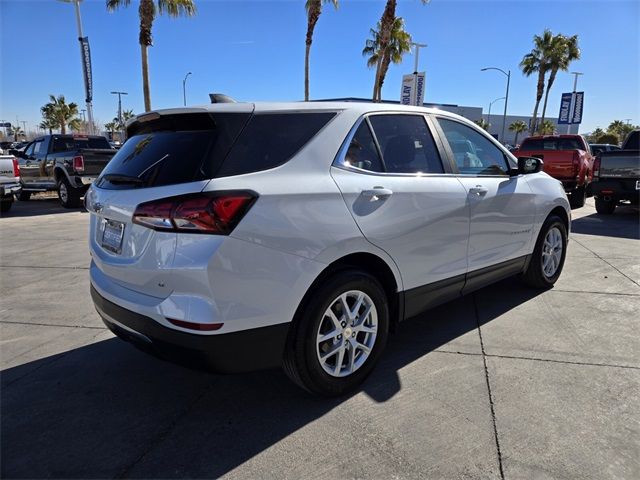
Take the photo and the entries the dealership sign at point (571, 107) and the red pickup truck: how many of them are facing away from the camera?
1

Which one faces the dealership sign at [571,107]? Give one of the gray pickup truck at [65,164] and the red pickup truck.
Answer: the red pickup truck

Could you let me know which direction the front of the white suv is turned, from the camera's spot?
facing away from the viewer and to the right of the viewer

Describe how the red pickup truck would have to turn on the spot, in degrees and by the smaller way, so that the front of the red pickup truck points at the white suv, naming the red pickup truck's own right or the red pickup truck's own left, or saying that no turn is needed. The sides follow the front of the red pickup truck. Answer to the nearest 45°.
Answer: approximately 180°

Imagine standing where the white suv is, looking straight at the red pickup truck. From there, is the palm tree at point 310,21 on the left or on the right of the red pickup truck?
left

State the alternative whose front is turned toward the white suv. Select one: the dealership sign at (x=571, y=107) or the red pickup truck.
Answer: the dealership sign

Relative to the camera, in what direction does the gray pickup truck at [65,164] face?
facing away from the viewer and to the left of the viewer

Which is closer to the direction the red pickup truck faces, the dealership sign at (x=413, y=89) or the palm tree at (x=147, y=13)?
the dealership sign

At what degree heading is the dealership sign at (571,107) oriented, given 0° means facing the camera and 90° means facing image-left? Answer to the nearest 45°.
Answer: approximately 0°

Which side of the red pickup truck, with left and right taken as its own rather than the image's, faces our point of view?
back

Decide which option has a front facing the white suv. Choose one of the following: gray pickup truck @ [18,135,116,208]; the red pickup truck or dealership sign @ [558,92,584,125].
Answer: the dealership sign

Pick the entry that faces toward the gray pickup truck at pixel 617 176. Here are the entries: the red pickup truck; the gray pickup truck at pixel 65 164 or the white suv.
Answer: the white suv
